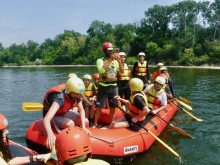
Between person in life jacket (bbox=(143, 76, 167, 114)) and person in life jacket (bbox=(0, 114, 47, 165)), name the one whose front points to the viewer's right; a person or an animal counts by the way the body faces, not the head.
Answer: person in life jacket (bbox=(0, 114, 47, 165))

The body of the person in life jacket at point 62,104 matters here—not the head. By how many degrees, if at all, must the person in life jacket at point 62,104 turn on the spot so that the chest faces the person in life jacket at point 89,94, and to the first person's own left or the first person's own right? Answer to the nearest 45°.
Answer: approximately 135° to the first person's own left

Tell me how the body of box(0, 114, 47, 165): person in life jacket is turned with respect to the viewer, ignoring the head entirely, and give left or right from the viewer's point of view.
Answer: facing to the right of the viewer

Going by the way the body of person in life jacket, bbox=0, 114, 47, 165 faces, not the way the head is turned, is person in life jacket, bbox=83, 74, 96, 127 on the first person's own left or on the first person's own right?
on the first person's own left

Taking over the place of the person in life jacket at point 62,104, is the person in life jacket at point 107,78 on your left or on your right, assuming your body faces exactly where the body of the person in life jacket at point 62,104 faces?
on your left

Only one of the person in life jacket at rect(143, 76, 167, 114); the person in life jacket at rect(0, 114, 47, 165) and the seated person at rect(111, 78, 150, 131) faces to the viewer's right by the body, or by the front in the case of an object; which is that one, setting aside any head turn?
the person in life jacket at rect(0, 114, 47, 165)

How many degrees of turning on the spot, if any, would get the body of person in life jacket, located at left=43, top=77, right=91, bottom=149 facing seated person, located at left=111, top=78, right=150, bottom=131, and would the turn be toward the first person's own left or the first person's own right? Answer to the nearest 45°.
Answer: approximately 90° to the first person's own left
